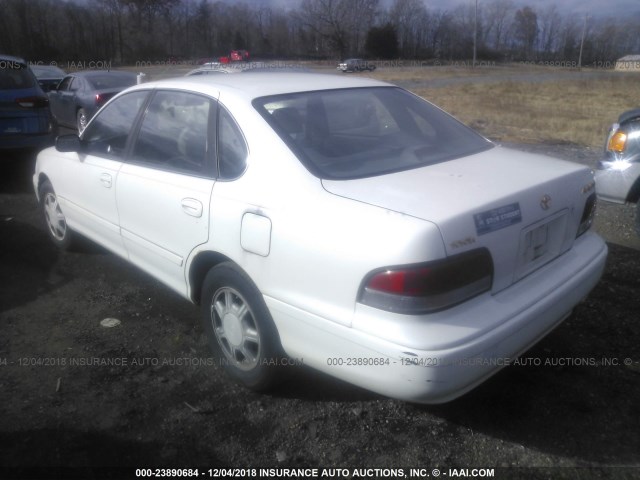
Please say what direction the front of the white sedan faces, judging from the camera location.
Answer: facing away from the viewer and to the left of the viewer

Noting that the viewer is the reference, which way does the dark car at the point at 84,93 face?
facing away from the viewer and to the left of the viewer

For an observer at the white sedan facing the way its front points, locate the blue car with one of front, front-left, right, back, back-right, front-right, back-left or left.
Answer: front

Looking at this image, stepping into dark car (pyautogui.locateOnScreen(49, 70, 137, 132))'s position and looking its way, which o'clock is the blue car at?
The blue car is roughly at 8 o'clock from the dark car.

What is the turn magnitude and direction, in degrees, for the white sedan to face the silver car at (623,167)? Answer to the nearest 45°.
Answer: approximately 90° to its right

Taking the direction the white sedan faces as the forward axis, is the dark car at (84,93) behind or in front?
in front

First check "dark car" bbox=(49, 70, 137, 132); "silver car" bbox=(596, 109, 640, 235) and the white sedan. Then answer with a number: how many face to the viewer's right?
0

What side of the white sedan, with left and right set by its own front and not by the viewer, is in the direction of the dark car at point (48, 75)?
front
